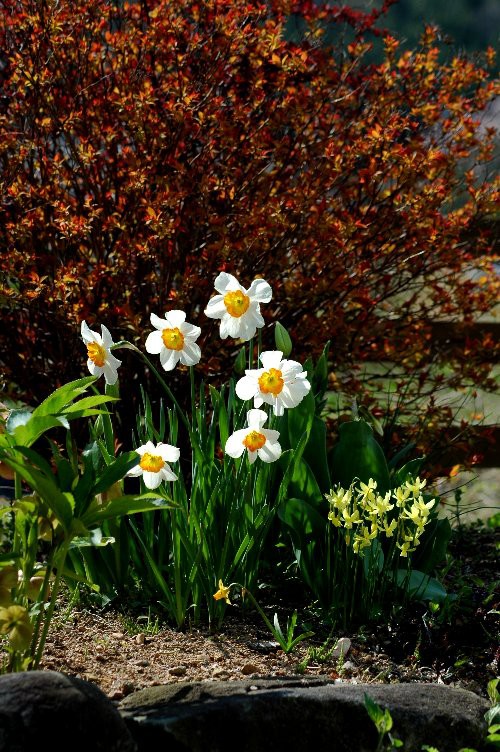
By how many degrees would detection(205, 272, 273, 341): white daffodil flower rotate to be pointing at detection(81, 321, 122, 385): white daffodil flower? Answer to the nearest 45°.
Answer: approximately 90° to its right

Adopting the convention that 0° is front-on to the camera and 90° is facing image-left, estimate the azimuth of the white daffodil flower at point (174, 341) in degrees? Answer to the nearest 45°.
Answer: approximately 0°
